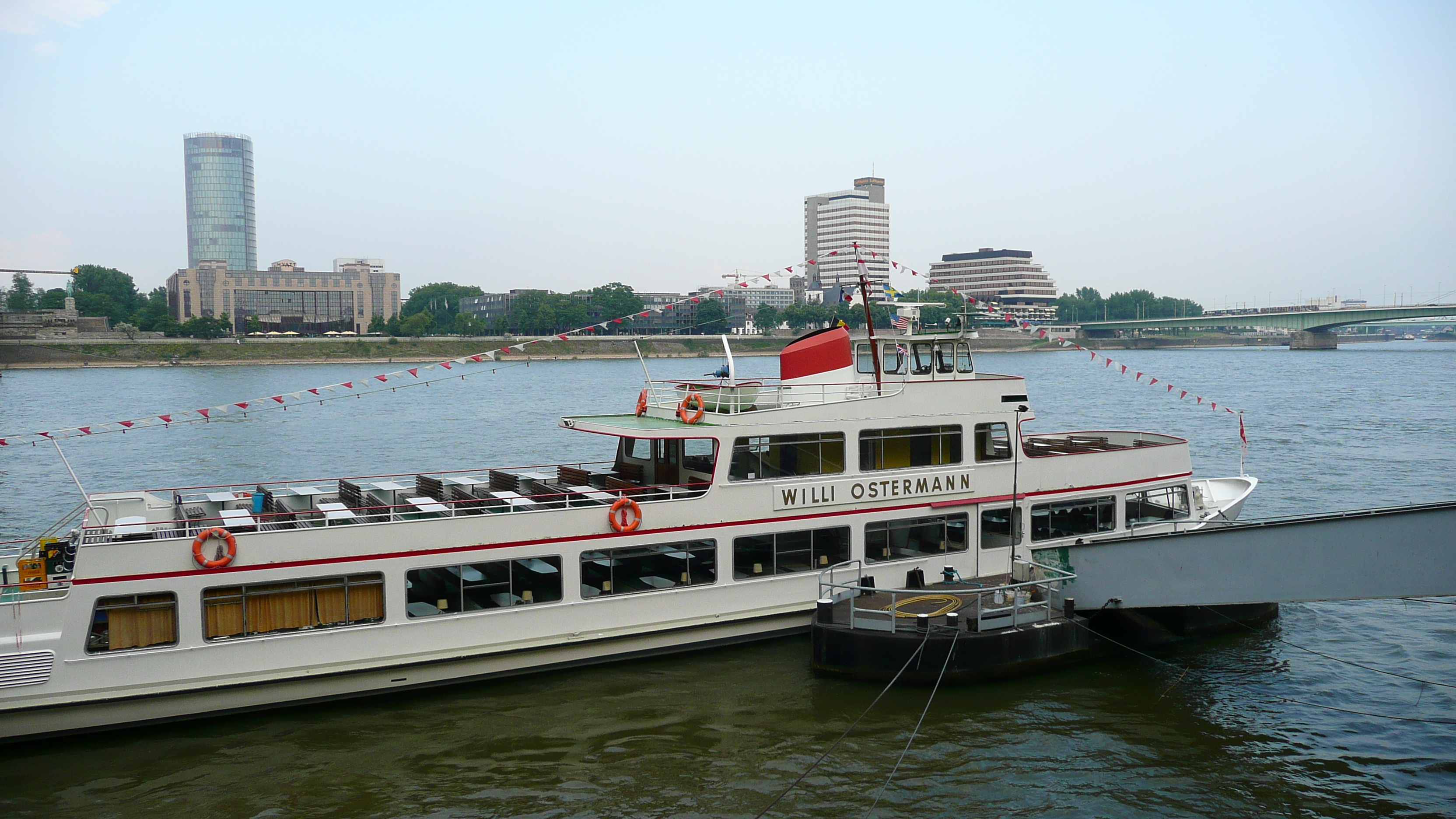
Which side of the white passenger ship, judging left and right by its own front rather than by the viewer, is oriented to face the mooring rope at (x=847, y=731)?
right

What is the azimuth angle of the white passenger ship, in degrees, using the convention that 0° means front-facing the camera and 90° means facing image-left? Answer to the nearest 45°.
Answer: approximately 225°
